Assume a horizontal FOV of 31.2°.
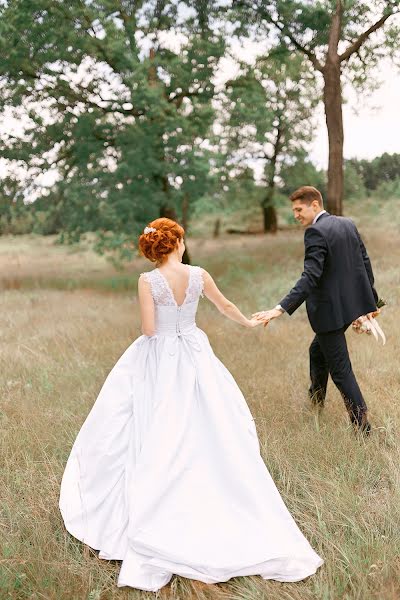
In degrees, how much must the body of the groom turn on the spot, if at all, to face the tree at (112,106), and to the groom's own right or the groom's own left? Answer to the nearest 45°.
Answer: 0° — they already face it

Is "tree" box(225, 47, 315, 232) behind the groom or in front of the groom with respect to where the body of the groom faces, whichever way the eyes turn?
in front

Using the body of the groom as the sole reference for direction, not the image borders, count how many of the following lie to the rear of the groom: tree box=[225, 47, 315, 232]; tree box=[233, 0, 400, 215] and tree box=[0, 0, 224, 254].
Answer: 0

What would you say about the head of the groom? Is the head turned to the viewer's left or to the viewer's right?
to the viewer's left

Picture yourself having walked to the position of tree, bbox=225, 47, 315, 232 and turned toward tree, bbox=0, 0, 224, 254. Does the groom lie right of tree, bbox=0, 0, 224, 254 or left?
left
